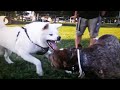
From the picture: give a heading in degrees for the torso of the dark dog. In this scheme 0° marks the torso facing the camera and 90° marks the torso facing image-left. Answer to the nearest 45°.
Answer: approximately 90°

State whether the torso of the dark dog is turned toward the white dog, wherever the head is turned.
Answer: yes
